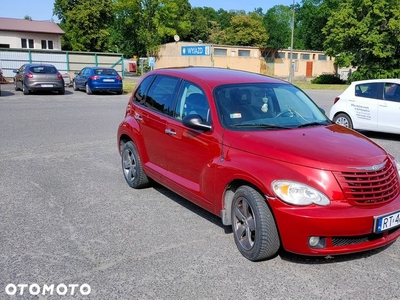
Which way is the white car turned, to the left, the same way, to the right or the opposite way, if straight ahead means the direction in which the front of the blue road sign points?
to the left

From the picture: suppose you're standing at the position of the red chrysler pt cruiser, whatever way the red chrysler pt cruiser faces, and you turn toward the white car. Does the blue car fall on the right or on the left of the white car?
left

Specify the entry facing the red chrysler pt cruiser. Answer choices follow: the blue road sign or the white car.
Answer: the blue road sign

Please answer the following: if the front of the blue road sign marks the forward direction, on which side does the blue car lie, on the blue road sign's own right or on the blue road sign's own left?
on the blue road sign's own right

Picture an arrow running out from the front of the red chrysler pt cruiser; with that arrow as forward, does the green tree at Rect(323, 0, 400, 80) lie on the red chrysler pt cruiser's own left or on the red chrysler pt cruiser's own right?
on the red chrysler pt cruiser's own left

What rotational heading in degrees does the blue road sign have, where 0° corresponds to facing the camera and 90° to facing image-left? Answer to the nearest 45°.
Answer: approximately 0°

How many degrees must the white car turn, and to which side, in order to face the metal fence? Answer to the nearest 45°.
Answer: approximately 135° to its left

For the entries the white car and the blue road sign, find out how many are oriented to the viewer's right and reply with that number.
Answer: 1

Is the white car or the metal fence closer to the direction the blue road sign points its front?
the white car

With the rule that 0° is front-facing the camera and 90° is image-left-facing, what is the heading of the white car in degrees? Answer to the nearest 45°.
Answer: approximately 270°

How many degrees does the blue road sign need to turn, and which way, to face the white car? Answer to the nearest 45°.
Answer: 0° — it already faces it

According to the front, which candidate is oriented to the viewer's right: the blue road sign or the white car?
the white car

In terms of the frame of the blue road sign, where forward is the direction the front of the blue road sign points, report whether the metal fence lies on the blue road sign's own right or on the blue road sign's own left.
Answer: on the blue road sign's own right

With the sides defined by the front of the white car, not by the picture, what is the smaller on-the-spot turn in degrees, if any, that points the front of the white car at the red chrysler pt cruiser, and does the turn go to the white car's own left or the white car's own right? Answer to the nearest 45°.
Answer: approximately 90° to the white car's own right
